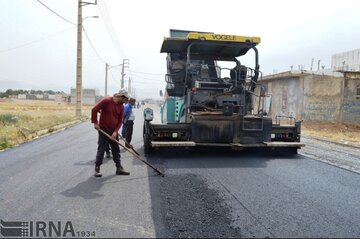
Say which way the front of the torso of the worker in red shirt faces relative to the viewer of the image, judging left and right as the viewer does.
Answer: facing the viewer and to the right of the viewer
